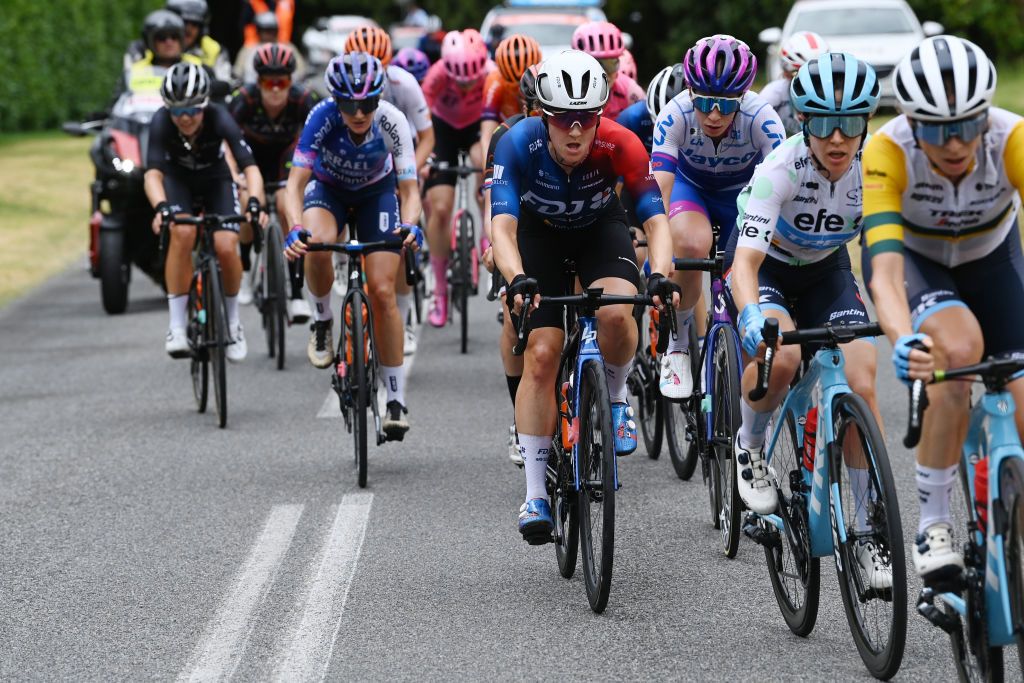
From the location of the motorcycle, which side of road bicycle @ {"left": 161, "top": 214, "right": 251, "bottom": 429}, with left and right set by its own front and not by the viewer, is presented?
back

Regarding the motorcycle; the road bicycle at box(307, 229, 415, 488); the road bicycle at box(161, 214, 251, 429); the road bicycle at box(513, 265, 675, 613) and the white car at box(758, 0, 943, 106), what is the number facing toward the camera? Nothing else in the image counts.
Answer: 5

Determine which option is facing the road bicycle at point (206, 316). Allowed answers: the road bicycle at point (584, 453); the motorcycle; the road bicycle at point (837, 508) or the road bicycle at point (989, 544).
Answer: the motorcycle

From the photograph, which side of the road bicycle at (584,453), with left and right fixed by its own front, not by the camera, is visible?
front

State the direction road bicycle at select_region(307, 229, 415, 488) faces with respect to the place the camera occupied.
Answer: facing the viewer

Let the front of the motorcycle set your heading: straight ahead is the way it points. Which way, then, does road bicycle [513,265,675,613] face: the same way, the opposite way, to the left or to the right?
the same way

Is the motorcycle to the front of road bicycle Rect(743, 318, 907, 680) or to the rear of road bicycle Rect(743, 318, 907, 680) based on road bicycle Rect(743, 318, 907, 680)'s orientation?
to the rear

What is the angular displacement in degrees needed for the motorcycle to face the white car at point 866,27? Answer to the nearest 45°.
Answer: approximately 135° to its left

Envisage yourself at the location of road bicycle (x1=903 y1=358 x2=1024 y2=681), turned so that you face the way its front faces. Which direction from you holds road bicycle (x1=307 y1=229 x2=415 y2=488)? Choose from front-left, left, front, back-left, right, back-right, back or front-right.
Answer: back

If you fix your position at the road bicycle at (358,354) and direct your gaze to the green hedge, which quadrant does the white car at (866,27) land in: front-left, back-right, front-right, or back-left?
front-right

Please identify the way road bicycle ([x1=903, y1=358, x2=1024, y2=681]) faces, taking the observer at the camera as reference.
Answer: facing the viewer and to the right of the viewer

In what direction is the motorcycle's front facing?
toward the camera

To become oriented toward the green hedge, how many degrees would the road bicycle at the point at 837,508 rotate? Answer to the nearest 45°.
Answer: approximately 180°

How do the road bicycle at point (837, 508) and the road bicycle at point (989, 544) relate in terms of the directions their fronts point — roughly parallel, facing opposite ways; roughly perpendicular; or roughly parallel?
roughly parallel

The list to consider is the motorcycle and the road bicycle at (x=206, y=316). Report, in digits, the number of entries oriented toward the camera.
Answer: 2

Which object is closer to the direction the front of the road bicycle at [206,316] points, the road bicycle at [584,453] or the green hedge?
the road bicycle

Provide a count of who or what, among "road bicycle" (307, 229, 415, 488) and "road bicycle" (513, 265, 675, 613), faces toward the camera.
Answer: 2
